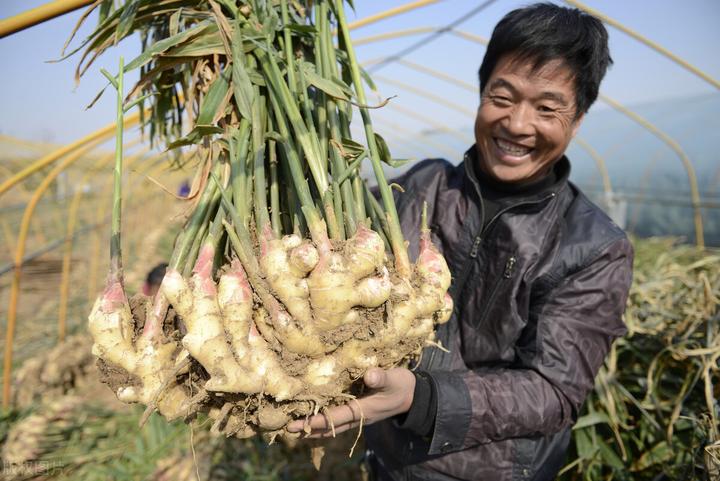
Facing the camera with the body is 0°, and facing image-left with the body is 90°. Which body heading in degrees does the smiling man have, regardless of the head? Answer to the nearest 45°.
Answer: approximately 45°
